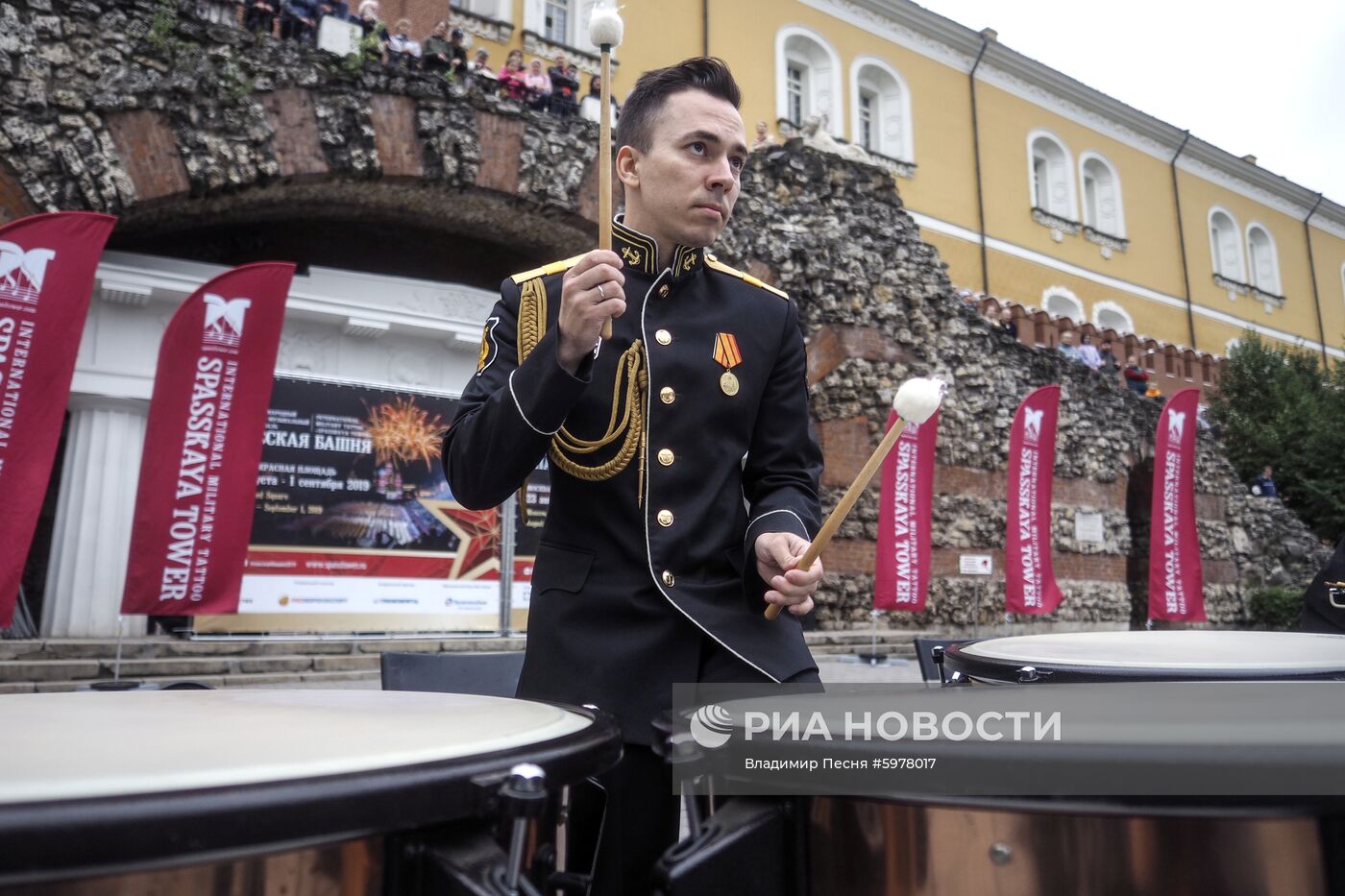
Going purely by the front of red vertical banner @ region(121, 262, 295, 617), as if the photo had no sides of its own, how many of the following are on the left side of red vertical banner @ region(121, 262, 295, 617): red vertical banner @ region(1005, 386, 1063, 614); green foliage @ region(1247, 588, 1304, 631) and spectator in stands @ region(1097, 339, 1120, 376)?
3

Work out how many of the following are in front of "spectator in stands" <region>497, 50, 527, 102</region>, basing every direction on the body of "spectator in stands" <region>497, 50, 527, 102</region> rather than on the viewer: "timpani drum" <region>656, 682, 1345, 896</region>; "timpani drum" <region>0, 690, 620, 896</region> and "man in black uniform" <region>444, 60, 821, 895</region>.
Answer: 3

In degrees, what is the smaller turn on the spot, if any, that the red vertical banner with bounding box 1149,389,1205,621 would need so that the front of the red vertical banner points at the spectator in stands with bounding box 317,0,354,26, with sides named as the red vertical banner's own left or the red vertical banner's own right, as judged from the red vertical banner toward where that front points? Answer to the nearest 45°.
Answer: approximately 45° to the red vertical banner's own right

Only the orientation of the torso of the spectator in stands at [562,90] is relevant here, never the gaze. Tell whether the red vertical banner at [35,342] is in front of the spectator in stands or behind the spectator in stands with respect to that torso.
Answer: in front

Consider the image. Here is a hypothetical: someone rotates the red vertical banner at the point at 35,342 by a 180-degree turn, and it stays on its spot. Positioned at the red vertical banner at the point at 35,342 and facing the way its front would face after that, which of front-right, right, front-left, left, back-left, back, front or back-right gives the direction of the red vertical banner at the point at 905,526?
right
